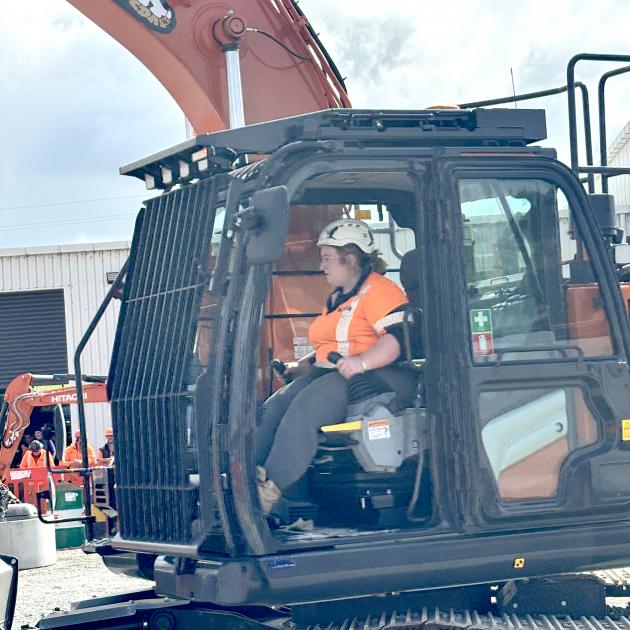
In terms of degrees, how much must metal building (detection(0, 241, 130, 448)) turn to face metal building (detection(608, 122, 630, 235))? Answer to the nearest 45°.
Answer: approximately 45° to its left

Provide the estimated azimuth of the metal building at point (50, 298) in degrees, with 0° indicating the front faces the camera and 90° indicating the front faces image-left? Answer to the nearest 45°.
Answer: approximately 0°

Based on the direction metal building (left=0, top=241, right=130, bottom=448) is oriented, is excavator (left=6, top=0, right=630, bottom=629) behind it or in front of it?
in front

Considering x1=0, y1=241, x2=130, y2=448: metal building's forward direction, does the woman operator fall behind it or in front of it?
in front
